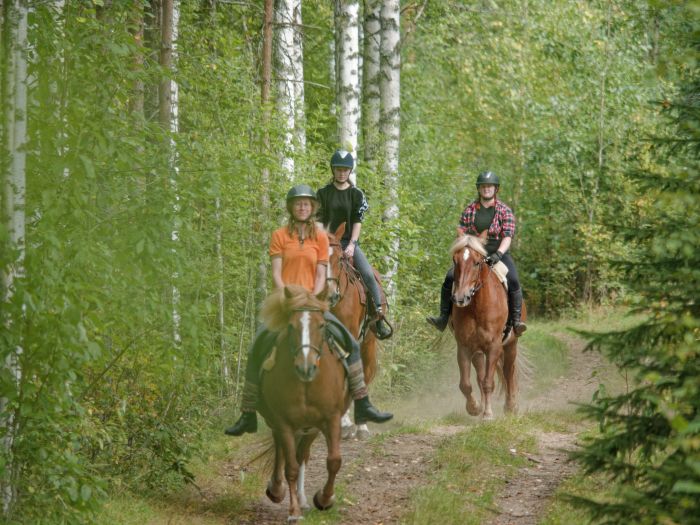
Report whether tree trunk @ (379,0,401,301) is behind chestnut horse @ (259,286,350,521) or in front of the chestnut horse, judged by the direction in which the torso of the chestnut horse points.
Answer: behind

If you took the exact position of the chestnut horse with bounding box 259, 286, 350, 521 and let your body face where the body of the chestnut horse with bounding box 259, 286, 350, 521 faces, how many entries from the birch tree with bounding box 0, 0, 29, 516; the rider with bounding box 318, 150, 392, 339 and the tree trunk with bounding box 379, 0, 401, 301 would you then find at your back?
2

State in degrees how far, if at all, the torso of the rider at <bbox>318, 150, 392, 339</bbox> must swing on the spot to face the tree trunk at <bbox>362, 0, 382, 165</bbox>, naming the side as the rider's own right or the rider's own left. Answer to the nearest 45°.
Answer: approximately 180°

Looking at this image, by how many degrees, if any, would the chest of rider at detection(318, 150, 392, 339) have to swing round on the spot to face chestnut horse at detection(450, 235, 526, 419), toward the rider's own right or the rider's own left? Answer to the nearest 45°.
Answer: approximately 135° to the rider's own left

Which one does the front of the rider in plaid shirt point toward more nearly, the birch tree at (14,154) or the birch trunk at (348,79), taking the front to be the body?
the birch tree

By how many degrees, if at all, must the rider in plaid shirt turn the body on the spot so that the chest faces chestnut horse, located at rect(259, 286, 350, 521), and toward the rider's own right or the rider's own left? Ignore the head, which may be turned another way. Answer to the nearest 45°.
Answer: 0° — they already face it

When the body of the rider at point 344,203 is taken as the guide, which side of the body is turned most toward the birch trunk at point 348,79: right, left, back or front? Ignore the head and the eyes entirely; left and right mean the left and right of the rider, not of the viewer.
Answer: back

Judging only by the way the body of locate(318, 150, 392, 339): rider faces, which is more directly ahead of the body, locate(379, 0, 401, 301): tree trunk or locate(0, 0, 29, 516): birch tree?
the birch tree

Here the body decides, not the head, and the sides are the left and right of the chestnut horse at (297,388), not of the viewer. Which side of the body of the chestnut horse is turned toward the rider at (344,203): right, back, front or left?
back

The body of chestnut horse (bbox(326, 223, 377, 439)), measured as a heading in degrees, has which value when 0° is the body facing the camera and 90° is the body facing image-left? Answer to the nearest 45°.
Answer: approximately 45°
